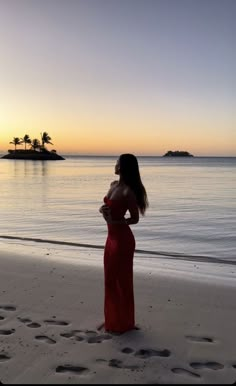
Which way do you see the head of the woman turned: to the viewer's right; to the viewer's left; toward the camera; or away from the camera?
to the viewer's left

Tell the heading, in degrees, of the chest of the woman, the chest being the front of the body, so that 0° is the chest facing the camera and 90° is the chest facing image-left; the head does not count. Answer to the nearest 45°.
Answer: approximately 45°

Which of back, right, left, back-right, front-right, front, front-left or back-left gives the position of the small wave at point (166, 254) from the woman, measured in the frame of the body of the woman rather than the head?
back-right
